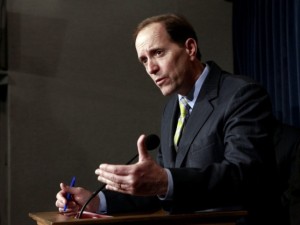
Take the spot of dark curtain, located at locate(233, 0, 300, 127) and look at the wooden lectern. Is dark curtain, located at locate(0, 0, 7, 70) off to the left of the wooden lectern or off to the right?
right

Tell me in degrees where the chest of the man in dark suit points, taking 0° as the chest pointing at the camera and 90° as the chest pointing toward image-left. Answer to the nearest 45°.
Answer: approximately 45°

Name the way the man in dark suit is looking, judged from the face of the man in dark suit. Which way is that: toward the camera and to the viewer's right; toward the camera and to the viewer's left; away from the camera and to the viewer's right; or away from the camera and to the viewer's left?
toward the camera and to the viewer's left

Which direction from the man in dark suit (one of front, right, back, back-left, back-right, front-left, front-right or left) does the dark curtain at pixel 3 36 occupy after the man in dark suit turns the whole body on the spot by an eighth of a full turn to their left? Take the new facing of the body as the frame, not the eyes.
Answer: back-right

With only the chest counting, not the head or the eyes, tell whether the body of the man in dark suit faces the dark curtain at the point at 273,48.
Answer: no
